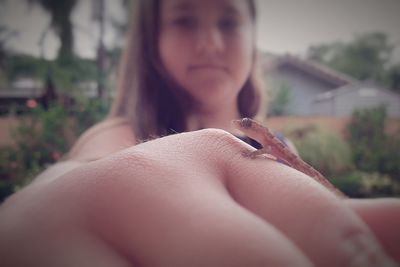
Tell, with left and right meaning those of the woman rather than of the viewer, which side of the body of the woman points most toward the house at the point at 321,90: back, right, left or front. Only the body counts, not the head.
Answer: back

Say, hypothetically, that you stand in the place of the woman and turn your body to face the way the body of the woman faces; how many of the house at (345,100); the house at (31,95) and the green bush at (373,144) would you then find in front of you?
0

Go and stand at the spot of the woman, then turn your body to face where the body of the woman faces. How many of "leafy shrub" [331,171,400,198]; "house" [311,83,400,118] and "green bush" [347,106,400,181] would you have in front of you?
0

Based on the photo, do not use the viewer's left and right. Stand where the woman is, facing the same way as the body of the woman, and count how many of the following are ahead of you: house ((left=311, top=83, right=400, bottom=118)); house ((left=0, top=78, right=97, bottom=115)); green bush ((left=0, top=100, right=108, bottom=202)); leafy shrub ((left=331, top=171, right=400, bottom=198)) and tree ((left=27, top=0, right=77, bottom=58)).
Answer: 0

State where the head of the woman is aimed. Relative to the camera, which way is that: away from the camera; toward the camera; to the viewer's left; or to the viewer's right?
toward the camera

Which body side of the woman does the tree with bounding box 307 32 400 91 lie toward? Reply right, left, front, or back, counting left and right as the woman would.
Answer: back

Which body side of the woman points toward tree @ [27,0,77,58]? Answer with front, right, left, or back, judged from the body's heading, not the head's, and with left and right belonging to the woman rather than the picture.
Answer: back

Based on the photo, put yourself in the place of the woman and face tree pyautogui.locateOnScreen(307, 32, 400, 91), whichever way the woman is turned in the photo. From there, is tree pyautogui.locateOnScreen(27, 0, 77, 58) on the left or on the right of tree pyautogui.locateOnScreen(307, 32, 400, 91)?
left

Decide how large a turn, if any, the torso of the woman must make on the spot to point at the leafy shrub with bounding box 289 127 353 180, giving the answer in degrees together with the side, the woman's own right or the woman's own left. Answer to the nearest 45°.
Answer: approximately 180°

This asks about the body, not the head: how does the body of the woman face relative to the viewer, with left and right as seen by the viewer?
facing the viewer

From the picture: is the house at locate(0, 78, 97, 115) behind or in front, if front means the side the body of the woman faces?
behind

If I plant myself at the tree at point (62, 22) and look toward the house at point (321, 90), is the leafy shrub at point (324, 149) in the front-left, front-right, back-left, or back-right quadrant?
front-right
